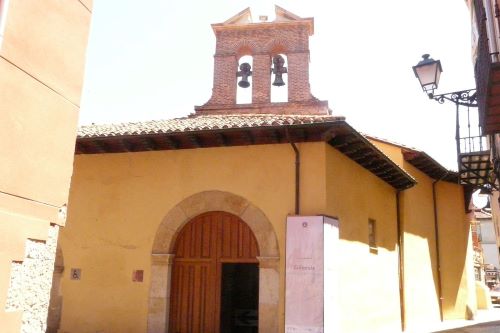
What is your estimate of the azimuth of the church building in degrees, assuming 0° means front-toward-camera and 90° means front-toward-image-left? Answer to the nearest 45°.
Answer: approximately 0°

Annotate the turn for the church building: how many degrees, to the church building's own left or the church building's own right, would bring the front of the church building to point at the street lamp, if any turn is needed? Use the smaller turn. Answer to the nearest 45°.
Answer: approximately 45° to the church building's own left
